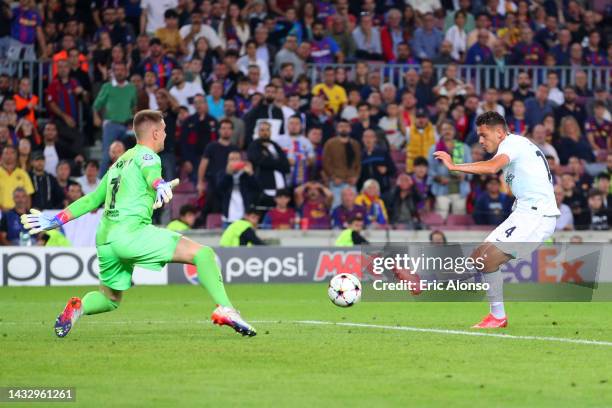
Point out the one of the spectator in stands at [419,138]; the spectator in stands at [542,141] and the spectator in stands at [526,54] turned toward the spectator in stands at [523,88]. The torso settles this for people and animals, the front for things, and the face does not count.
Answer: the spectator in stands at [526,54]

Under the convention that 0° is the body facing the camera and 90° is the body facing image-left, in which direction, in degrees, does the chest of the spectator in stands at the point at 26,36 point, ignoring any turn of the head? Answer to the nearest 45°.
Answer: approximately 0°

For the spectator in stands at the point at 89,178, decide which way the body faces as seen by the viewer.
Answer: toward the camera

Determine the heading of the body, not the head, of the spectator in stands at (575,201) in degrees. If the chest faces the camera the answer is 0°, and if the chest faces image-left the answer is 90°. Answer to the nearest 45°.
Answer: approximately 45°

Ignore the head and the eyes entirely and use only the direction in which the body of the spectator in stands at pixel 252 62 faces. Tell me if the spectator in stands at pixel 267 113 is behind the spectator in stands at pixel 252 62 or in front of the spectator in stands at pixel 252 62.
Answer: in front

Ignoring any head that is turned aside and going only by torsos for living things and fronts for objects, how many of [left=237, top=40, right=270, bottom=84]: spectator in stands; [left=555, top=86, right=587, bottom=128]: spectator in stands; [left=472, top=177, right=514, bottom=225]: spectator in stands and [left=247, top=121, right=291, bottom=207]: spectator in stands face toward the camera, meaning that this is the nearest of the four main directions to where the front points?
4

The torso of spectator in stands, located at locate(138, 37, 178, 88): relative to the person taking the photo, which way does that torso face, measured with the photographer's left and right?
facing the viewer

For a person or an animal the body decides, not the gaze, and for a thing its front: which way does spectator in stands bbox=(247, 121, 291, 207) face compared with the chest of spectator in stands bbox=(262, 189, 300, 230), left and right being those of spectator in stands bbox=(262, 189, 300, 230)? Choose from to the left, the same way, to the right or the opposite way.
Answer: the same way

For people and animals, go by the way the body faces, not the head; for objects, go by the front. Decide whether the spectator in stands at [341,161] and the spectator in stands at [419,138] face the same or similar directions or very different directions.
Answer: same or similar directions

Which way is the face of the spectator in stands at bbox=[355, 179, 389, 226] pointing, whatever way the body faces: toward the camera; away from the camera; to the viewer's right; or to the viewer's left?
toward the camera

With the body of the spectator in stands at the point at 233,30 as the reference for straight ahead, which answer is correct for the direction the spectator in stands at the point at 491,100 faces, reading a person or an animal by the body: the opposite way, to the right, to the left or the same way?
the same way

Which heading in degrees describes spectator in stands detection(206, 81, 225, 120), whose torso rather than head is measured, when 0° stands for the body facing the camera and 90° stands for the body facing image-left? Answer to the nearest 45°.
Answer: approximately 0°

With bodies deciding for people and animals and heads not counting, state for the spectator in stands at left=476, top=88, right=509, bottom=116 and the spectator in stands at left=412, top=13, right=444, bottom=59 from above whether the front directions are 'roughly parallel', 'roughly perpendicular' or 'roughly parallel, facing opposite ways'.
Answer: roughly parallel

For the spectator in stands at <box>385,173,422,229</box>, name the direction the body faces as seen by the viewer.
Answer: toward the camera

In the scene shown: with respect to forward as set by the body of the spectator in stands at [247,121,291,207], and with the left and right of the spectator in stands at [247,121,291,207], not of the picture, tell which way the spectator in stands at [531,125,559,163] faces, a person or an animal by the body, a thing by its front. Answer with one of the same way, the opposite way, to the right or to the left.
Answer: the same way

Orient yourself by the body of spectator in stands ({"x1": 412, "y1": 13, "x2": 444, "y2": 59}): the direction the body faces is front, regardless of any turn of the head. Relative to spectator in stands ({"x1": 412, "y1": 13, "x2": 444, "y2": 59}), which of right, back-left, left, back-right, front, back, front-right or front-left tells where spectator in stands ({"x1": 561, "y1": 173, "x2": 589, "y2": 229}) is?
front-left
